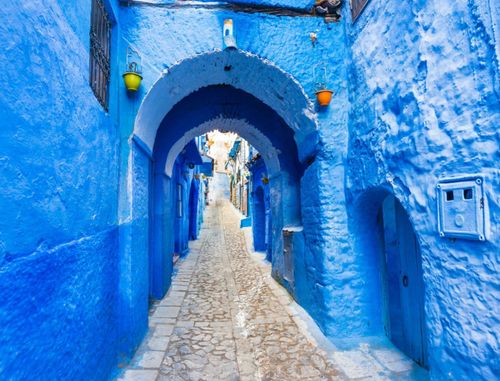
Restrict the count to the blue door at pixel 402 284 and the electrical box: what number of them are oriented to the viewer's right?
0

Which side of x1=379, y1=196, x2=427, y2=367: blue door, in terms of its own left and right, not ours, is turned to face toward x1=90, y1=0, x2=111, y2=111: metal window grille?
front

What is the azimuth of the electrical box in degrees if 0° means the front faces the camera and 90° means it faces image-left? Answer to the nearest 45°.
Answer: approximately 45°

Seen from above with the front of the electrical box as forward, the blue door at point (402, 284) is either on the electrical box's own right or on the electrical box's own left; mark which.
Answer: on the electrical box's own right

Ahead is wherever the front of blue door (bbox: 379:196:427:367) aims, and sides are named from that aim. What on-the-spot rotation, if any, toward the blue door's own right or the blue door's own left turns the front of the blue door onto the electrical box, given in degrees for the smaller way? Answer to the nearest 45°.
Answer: approximately 45° to the blue door's own left

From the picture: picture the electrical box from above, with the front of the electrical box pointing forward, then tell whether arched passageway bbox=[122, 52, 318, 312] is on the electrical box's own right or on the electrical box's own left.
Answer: on the electrical box's own right

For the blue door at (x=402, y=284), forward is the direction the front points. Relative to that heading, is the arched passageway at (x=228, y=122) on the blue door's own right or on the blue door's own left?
on the blue door's own right
